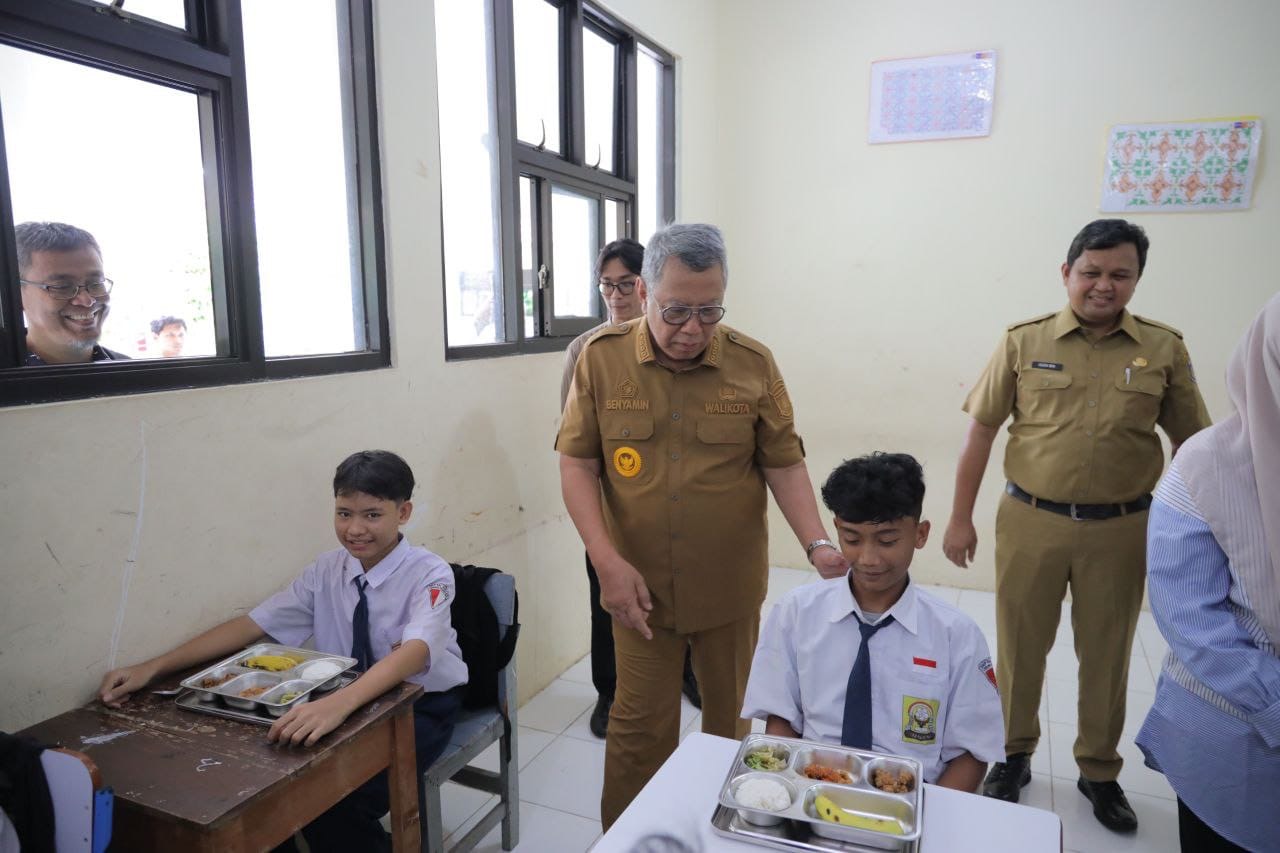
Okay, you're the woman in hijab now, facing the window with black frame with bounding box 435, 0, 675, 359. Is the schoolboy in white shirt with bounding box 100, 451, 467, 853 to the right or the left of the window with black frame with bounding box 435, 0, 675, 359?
left

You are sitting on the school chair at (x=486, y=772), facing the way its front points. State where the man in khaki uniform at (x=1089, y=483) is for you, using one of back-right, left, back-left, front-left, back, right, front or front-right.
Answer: back-left

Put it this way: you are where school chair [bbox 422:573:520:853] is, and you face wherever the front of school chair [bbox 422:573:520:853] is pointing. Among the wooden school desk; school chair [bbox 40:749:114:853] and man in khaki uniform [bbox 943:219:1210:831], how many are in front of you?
2

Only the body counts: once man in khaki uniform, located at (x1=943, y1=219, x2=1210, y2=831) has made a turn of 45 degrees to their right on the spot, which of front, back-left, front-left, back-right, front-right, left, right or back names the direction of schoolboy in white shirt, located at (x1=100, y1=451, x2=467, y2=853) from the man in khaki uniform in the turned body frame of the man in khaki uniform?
front

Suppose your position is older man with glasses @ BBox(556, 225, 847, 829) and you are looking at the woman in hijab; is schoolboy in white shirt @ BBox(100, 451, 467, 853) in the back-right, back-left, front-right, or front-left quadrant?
back-right

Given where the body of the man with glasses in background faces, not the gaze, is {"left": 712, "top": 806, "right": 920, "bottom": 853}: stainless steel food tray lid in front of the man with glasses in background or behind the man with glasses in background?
in front

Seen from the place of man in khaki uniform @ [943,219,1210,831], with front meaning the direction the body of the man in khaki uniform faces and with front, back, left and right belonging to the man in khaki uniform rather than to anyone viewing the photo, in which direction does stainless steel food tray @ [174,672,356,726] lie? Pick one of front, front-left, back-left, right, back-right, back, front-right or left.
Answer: front-right

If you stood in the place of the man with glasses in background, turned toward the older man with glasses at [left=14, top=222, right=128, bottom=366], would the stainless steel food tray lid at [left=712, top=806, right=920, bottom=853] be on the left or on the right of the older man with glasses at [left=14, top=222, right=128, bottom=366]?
left

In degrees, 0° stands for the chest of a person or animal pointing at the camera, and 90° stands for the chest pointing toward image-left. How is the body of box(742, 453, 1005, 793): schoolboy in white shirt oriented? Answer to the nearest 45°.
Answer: approximately 0°

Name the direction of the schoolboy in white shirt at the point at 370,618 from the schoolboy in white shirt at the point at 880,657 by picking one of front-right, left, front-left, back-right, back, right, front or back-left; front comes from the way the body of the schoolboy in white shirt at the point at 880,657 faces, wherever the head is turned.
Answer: right
